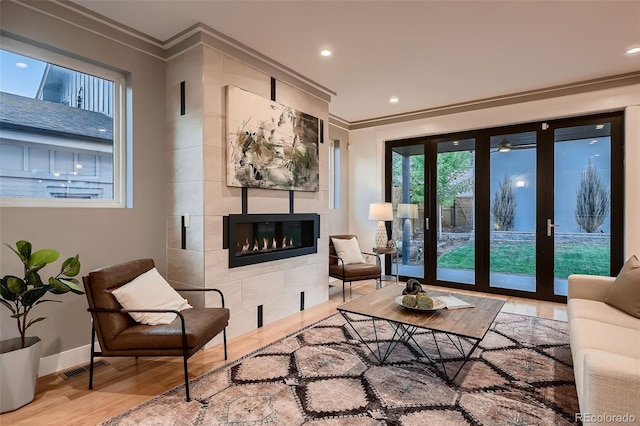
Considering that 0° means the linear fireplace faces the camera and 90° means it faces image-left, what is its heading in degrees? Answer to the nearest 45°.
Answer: approximately 315°

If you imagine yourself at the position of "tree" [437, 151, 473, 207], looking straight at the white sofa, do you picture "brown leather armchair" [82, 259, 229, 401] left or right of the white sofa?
right

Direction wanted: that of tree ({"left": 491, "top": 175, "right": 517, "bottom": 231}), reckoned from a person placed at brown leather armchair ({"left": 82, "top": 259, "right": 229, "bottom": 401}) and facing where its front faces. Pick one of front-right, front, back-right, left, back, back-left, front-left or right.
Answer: front-left

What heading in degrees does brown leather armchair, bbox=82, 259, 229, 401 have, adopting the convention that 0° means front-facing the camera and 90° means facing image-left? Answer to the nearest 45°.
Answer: approximately 315°

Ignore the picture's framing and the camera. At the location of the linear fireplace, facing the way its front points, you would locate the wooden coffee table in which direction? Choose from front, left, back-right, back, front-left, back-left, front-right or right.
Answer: front

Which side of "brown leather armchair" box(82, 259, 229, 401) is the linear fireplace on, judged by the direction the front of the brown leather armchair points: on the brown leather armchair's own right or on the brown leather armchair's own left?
on the brown leather armchair's own left

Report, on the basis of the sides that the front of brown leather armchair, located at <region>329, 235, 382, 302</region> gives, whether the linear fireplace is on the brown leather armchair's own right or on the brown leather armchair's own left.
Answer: on the brown leather armchair's own right

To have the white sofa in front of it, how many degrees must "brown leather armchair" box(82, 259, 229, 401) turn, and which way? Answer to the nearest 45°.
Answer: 0° — it already faces it

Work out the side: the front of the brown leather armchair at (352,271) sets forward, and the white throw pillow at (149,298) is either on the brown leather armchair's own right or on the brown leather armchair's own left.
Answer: on the brown leather armchair's own right

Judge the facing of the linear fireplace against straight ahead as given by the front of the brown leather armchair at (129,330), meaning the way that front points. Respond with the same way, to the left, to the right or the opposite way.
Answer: the same way

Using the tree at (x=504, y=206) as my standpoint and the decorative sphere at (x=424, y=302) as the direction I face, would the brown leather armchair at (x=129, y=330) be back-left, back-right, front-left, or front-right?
front-right

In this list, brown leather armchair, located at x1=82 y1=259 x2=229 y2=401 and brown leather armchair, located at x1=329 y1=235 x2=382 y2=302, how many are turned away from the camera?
0

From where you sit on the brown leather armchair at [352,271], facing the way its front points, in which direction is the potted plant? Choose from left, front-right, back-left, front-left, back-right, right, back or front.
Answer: right

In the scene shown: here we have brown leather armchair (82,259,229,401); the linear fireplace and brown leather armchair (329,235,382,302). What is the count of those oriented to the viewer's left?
0

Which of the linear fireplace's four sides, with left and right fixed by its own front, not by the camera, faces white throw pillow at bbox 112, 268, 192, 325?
right
